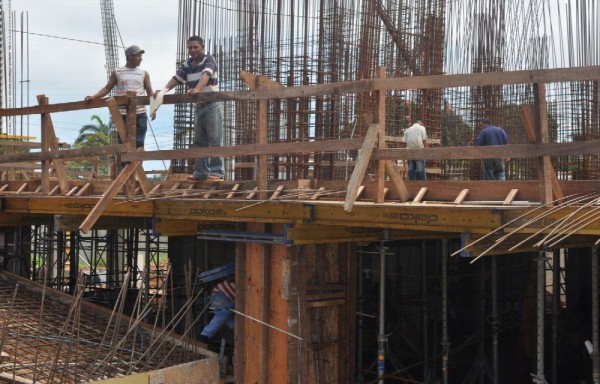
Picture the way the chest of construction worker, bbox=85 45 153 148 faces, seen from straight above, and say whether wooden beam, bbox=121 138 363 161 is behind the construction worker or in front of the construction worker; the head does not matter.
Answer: in front

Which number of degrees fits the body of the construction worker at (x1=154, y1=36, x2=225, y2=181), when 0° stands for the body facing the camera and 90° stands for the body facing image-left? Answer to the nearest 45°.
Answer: approximately 45°

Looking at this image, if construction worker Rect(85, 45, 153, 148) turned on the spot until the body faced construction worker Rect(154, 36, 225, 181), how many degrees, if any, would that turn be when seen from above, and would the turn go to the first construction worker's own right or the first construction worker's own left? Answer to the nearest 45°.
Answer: approximately 45° to the first construction worker's own left

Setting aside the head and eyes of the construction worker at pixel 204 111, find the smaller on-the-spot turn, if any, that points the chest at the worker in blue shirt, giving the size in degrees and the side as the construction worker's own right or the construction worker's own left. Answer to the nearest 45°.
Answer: approximately 135° to the construction worker's own left
